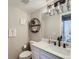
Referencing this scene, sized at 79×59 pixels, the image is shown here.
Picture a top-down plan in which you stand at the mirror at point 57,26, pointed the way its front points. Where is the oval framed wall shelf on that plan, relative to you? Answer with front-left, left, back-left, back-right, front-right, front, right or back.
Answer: right

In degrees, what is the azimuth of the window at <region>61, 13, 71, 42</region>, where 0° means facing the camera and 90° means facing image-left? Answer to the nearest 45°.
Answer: approximately 45°

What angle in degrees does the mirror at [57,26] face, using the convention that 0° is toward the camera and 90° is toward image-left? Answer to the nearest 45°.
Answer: approximately 45°
